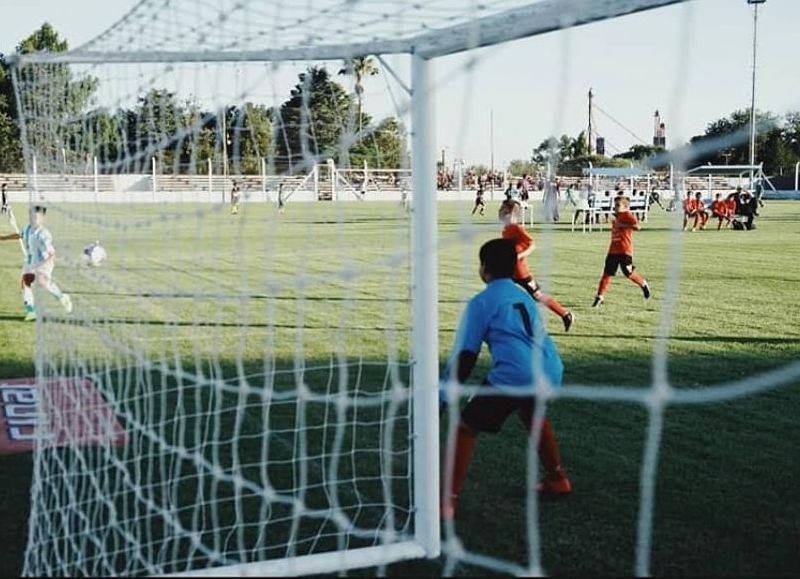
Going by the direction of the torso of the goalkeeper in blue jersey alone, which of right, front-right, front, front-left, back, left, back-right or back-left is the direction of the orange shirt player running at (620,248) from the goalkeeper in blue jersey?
front-right

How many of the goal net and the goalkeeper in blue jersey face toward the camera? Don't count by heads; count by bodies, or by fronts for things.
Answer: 0

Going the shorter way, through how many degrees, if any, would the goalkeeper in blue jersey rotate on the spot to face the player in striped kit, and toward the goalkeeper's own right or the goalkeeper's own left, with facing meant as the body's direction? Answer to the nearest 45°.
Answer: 0° — they already face them

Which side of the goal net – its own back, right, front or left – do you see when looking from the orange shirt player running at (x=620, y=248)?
front

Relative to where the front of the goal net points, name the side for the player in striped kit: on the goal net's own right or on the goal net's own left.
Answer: on the goal net's own left

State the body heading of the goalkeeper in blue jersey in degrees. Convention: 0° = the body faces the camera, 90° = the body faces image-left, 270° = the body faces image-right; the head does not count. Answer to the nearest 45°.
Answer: approximately 135°

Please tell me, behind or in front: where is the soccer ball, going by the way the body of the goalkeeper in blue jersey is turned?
in front

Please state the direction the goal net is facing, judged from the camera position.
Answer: facing away from the viewer and to the right of the viewer
